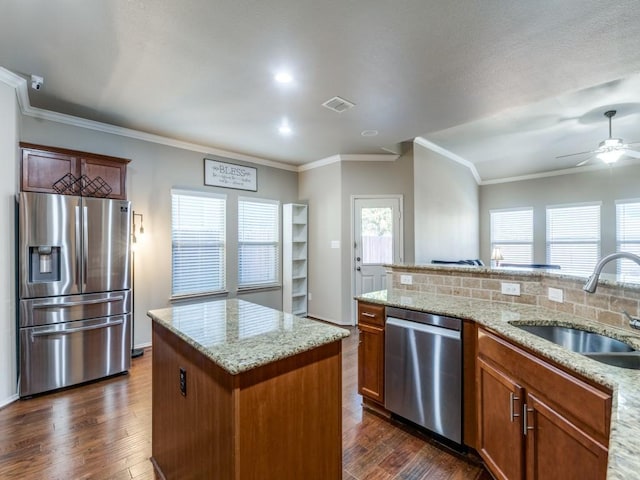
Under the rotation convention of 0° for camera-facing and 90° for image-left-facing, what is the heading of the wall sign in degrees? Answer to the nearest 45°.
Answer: approximately 315°

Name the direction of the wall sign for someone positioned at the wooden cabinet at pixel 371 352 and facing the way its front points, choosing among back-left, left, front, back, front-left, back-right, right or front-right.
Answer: right

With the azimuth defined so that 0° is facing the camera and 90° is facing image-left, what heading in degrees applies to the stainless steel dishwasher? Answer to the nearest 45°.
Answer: approximately 45°

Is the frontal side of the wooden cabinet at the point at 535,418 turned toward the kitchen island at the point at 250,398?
yes

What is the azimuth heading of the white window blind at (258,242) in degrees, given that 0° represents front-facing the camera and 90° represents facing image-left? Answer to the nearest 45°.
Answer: approximately 315°

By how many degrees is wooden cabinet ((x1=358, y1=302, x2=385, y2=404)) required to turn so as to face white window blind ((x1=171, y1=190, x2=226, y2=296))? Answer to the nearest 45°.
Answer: approximately 90° to its right

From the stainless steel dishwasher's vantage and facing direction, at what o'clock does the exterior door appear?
The exterior door is roughly at 4 o'clock from the stainless steel dishwasher.

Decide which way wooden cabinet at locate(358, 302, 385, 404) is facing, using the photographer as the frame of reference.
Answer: facing the viewer and to the left of the viewer

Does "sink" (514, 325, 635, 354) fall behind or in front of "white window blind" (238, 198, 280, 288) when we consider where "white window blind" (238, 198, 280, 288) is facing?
in front

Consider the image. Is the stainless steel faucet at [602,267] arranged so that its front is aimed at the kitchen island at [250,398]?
yes

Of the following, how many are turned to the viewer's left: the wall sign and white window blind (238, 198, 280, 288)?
0

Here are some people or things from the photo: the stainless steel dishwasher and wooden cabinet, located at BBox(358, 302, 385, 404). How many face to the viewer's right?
0

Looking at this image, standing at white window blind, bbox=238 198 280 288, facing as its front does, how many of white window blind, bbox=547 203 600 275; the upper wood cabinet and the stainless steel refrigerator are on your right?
2
